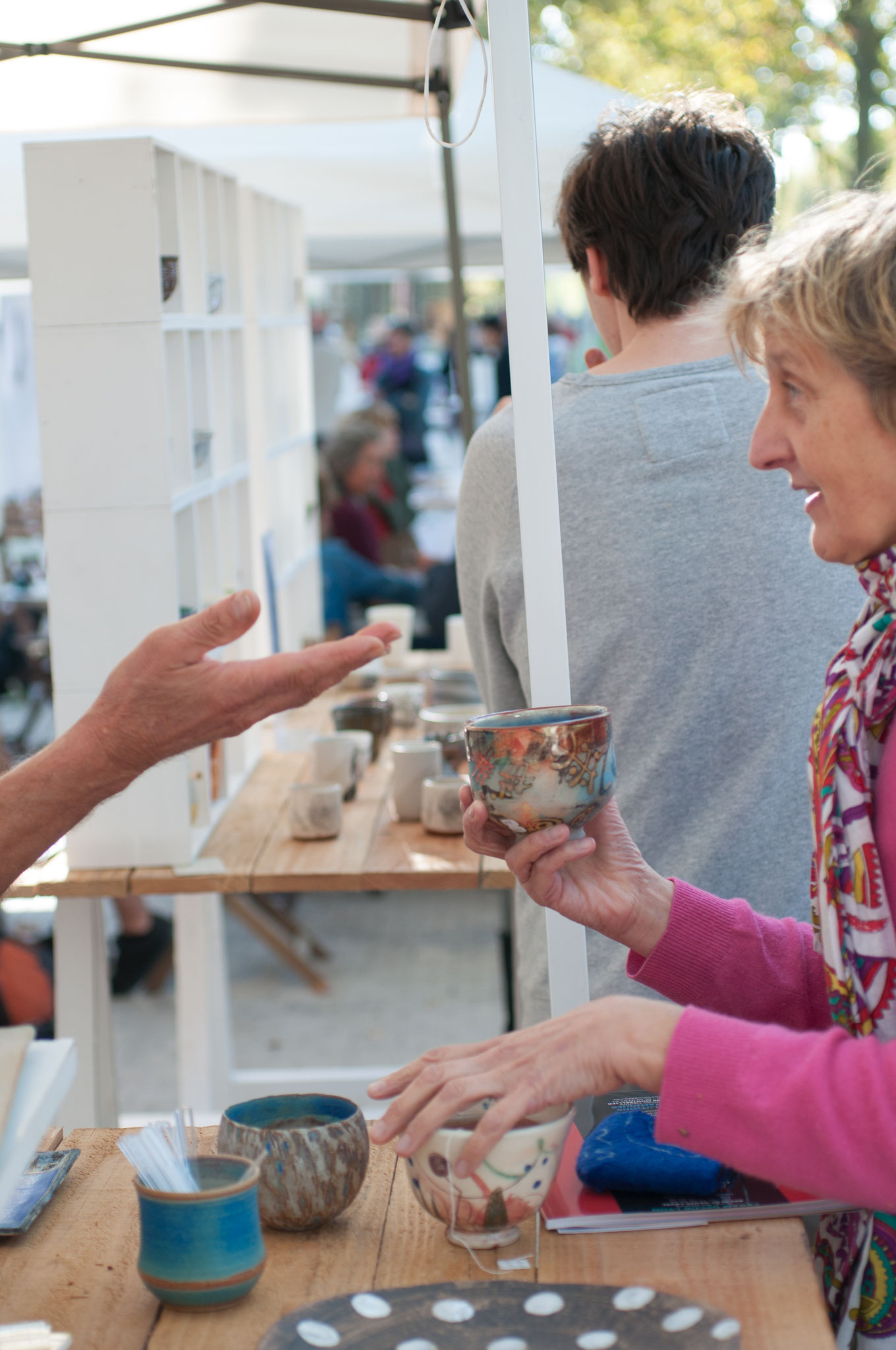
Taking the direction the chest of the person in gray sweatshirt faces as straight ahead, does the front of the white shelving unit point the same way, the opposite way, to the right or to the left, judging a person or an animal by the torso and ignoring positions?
to the right

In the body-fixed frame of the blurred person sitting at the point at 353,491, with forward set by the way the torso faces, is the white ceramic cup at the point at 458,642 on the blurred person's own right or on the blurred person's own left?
on the blurred person's own right

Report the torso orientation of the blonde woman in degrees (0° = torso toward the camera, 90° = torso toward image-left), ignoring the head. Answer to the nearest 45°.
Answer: approximately 90°

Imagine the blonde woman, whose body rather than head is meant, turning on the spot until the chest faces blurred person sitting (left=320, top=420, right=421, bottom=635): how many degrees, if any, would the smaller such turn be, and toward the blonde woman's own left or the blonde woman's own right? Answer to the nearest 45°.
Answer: approximately 90° to the blonde woman's own right

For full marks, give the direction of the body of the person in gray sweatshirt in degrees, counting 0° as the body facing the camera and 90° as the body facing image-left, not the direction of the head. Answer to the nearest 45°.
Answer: approximately 180°

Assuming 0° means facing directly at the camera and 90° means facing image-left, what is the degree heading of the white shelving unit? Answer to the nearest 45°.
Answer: approximately 270°

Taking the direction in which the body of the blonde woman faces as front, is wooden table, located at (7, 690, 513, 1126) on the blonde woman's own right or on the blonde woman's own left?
on the blonde woman's own right

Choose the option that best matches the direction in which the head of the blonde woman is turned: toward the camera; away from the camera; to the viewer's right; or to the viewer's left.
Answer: to the viewer's left

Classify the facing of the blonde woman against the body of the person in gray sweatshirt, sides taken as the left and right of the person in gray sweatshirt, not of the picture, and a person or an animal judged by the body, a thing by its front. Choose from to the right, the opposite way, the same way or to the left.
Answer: to the left

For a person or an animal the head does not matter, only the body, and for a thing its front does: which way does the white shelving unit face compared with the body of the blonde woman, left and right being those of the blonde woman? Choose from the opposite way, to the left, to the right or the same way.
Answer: the opposite way

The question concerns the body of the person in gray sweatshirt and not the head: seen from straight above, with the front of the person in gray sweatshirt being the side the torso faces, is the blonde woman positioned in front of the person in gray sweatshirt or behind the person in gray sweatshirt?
behind

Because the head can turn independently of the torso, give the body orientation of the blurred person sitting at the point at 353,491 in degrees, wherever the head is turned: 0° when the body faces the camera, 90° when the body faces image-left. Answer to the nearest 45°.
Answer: approximately 270°
